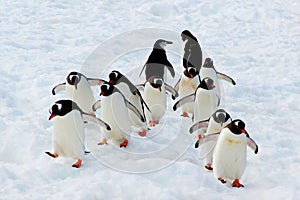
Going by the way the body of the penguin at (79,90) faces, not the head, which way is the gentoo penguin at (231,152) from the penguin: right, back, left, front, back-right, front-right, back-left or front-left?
front-left

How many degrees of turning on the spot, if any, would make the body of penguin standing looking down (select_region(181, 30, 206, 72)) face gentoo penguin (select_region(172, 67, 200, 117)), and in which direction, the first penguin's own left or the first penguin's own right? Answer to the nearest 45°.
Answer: approximately 135° to the first penguin's own left

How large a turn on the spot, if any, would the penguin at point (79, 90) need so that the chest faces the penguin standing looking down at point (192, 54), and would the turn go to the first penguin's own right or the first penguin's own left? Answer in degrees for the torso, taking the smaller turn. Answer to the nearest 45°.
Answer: approximately 135° to the first penguin's own left

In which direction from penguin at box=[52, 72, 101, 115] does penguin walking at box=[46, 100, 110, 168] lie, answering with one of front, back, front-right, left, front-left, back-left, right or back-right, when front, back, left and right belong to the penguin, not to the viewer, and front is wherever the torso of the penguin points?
front

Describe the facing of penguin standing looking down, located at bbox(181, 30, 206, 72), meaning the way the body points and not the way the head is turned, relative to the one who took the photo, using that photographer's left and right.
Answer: facing away from the viewer and to the left of the viewer

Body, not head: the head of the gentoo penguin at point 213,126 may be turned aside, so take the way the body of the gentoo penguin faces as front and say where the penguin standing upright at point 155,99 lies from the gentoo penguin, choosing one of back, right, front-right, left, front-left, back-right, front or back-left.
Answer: back-right

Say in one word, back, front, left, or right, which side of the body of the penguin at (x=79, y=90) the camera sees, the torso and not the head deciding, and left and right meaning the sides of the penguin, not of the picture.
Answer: front

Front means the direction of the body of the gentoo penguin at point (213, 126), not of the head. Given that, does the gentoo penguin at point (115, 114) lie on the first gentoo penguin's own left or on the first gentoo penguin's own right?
on the first gentoo penguin's own right

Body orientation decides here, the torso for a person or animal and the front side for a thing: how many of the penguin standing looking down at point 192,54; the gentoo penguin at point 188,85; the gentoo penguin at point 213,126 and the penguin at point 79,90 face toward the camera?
3

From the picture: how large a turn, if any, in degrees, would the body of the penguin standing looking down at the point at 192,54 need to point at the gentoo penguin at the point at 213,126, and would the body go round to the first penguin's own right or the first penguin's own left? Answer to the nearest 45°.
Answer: approximately 135° to the first penguin's own left

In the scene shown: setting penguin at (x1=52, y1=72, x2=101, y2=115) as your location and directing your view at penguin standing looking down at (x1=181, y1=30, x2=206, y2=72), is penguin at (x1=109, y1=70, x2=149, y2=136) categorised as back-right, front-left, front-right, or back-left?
front-right

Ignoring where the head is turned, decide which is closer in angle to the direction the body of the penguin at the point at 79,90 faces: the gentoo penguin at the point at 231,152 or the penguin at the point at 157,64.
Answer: the gentoo penguin

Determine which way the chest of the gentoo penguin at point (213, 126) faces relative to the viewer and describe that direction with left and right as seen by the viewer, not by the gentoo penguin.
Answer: facing the viewer

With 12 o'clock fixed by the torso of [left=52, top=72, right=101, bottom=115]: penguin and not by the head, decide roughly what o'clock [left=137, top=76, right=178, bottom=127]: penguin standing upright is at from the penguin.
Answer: The penguin standing upright is roughly at 9 o'clock from the penguin.

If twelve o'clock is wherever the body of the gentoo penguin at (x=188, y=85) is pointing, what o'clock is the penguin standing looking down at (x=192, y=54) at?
The penguin standing looking down is roughly at 6 o'clock from the gentoo penguin.

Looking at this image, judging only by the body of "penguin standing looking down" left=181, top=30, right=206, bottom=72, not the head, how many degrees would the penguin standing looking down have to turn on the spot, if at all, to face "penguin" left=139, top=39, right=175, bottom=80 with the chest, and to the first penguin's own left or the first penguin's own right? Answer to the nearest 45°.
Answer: approximately 90° to the first penguin's own left

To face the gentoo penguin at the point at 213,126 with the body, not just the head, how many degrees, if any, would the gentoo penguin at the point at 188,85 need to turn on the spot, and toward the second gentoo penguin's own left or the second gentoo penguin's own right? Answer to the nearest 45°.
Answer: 0° — it already faces it
